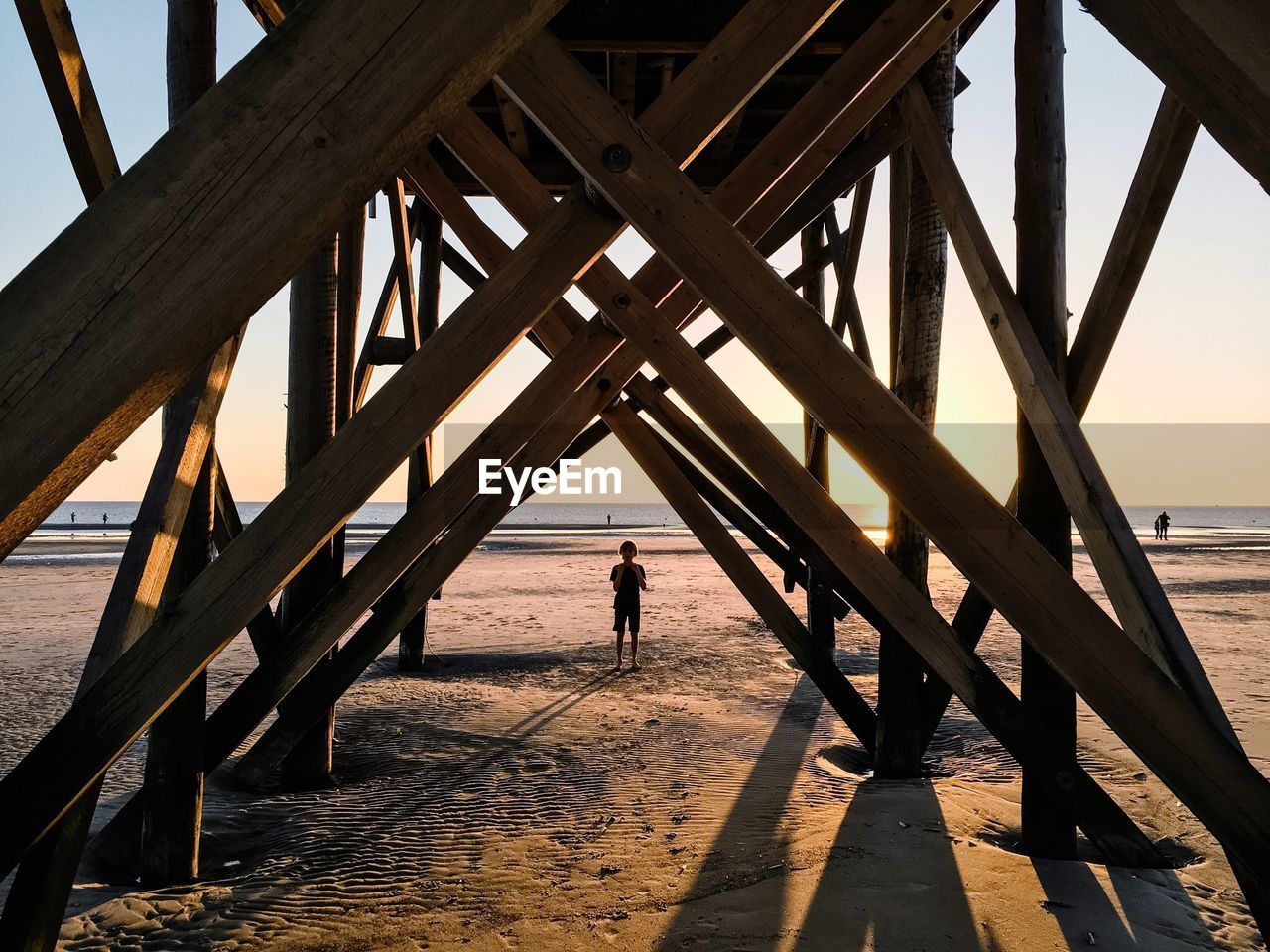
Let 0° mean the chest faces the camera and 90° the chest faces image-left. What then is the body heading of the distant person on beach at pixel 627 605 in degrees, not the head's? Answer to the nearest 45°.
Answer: approximately 0°

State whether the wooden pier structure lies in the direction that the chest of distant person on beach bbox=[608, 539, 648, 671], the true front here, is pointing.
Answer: yes
